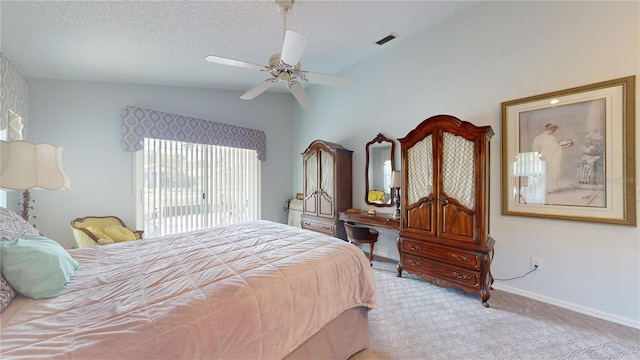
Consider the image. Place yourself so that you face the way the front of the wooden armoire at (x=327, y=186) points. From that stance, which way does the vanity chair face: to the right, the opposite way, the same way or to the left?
the opposite way

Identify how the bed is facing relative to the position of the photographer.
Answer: facing away from the viewer and to the right of the viewer

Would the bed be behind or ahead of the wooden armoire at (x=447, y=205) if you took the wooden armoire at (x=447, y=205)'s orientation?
ahead

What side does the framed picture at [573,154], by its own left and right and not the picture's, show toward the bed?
front

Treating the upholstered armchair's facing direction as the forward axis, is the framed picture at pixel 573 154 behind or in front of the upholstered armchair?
in front

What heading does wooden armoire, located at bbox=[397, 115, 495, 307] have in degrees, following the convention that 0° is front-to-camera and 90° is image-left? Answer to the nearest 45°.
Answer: approximately 45°

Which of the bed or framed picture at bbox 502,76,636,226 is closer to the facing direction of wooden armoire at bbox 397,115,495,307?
the bed

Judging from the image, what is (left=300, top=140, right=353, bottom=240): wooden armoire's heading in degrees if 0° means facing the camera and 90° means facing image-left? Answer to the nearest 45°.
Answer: approximately 45°

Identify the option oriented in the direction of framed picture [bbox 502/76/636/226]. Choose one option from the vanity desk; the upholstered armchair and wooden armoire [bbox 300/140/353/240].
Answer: the upholstered armchair

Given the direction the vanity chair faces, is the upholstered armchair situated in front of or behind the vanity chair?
behind

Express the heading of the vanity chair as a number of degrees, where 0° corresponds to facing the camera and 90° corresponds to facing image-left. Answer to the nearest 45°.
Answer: approximately 225°
